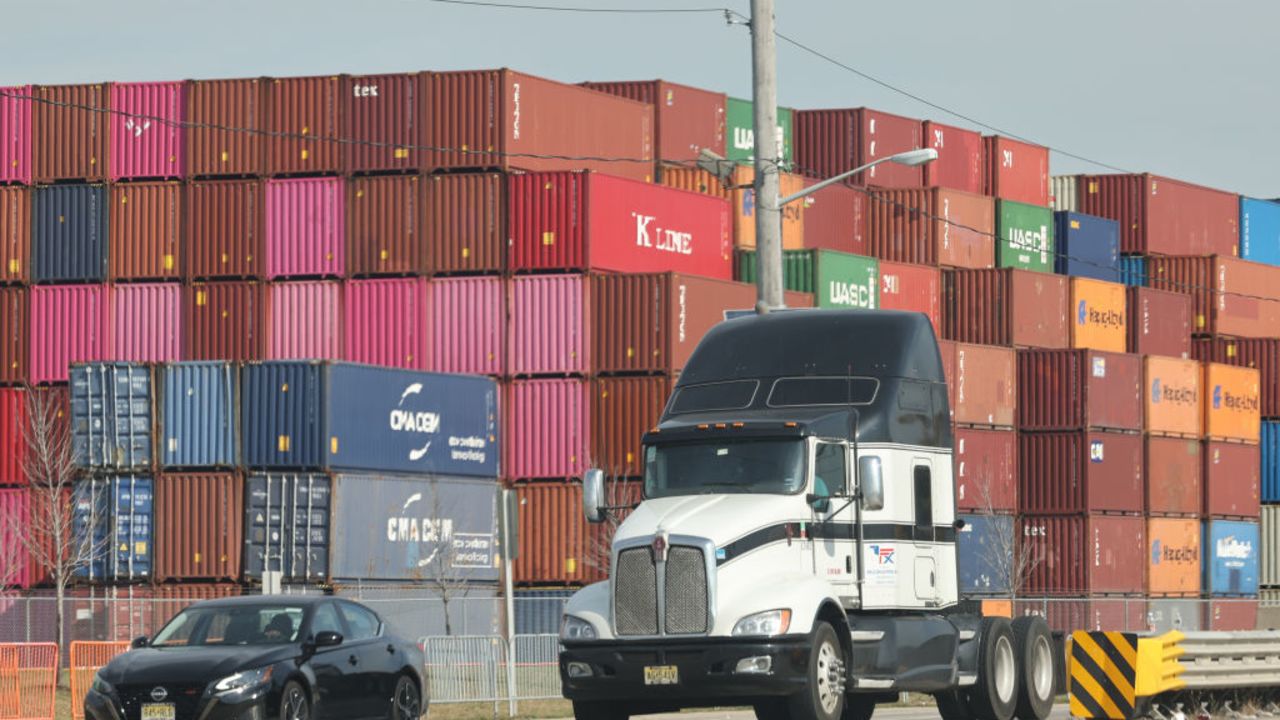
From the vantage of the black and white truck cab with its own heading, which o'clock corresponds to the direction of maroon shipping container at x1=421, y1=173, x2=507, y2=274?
The maroon shipping container is roughly at 4 o'clock from the black and white truck cab.

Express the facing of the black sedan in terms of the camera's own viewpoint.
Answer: facing the viewer and to the left of the viewer

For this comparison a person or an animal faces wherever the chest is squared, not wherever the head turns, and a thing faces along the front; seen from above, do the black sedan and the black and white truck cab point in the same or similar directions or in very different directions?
same or similar directions

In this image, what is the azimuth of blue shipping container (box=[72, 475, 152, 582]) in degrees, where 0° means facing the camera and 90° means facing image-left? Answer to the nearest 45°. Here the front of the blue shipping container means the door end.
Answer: approximately 0°

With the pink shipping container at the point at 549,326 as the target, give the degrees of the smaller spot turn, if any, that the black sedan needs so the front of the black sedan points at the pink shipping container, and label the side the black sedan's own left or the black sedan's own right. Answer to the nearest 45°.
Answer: approximately 135° to the black sedan's own right

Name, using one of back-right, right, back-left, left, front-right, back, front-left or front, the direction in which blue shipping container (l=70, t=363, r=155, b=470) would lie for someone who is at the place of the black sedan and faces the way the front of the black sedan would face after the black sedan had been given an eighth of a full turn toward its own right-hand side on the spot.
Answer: right

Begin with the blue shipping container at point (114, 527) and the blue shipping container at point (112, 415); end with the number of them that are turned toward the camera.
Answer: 2

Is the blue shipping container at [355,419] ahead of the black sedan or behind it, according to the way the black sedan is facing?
behind

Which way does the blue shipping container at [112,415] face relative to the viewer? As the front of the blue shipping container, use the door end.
toward the camera

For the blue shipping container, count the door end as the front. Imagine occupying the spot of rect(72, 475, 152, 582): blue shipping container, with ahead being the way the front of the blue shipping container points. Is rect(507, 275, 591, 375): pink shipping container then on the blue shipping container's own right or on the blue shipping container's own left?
on the blue shipping container's own left

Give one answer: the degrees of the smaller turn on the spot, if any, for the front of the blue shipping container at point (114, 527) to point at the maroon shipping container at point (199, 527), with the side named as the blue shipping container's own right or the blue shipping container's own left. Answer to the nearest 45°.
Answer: approximately 45° to the blue shipping container's own left
